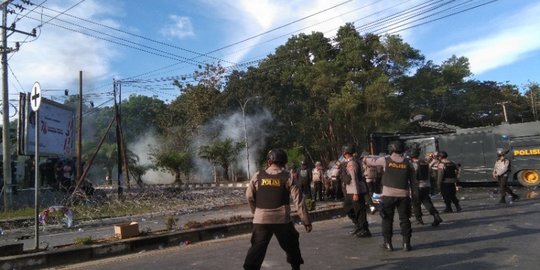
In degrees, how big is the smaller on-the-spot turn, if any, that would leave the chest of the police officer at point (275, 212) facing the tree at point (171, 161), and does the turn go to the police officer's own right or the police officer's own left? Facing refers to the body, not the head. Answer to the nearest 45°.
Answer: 0° — they already face it

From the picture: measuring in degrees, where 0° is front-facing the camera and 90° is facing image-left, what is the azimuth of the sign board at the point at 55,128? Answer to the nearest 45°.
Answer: approximately 315°

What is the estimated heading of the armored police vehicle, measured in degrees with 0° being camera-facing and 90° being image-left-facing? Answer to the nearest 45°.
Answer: approximately 90°

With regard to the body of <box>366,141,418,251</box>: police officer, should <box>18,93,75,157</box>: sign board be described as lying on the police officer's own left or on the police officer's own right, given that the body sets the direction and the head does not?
on the police officer's own left

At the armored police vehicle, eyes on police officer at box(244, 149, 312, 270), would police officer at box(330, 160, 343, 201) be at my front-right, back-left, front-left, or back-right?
front-right

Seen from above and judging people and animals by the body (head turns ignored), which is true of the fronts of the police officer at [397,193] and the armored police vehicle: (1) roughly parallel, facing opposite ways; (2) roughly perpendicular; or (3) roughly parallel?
roughly perpendicular

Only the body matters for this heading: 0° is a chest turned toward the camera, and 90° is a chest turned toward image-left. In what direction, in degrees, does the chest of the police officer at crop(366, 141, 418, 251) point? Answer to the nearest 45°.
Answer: approximately 180°

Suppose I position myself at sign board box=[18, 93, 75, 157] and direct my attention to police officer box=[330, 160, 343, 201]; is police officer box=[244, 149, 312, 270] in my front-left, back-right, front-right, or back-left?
front-right

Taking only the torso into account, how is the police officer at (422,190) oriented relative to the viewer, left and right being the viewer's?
facing away from the viewer and to the left of the viewer

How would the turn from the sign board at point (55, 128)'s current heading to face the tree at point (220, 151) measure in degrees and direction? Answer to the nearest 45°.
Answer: approximately 90° to its left
